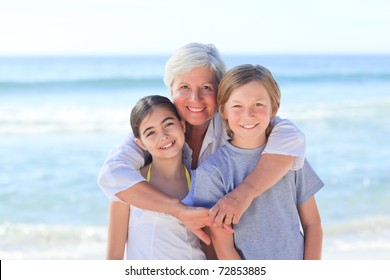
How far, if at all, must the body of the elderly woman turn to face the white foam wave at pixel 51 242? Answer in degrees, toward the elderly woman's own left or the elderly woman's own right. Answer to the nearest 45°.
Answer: approximately 135° to the elderly woman's own right

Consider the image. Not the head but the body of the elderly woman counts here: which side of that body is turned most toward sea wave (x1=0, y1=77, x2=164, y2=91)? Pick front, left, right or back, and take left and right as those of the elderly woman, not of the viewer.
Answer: back

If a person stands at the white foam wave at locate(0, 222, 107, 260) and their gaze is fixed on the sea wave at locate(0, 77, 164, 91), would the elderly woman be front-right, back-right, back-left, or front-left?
back-right

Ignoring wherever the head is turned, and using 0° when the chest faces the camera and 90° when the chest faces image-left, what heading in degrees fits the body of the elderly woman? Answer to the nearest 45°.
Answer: approximately 0°
